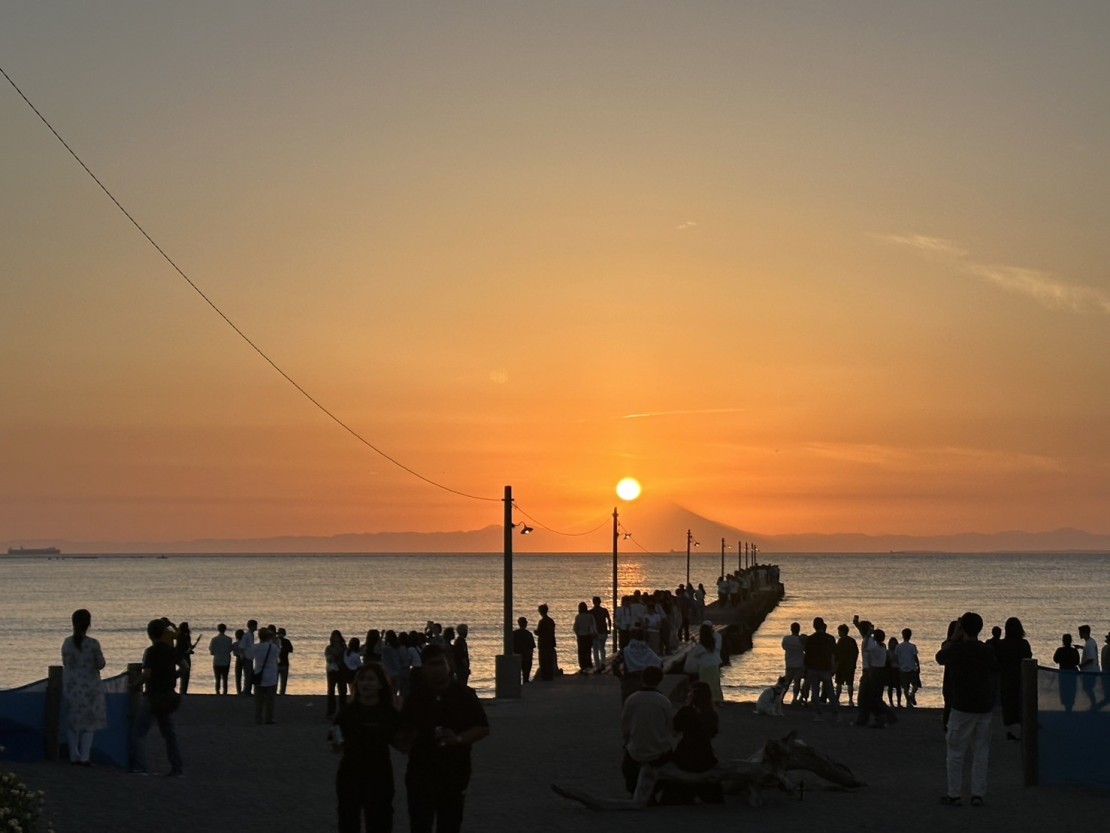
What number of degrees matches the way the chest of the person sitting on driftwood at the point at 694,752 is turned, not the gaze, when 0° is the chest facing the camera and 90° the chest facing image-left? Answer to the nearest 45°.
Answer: approximately 180°

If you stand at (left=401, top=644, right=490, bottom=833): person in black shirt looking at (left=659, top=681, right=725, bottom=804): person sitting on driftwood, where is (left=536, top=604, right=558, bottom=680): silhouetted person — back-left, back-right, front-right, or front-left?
front-left

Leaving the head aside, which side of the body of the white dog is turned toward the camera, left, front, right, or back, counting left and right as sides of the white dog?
right

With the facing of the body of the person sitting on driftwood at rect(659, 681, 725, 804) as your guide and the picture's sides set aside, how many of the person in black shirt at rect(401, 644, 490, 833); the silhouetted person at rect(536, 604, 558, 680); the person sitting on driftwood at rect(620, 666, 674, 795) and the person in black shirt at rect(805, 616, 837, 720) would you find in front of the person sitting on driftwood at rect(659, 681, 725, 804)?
2

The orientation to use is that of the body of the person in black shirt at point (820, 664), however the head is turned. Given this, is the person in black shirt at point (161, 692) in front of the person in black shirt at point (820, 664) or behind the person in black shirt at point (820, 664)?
behind

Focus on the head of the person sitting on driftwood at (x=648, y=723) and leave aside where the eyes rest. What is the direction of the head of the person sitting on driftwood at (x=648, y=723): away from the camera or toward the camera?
away from the camera

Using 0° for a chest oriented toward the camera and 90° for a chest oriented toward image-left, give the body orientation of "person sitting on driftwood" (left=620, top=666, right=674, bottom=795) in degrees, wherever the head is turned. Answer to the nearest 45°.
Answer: approximately 180°

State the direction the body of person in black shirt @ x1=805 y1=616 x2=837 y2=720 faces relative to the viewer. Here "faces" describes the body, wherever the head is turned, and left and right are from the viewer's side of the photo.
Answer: facing away from the viewer

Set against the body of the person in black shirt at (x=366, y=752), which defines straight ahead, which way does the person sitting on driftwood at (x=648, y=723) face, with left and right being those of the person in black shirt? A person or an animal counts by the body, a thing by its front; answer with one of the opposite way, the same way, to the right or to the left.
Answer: the opposite way

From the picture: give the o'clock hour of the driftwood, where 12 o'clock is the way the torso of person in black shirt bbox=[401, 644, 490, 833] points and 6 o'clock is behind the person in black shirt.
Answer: The driftwood is roughly at 7 o'clock from the person in black shirt.

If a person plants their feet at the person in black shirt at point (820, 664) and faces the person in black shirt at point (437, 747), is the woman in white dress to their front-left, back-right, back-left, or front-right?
front-right

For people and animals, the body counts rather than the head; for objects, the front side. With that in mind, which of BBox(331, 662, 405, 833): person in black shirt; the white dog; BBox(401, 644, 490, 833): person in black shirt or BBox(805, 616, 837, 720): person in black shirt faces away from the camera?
BBox(805, 616, 837, 720): person in black shirt

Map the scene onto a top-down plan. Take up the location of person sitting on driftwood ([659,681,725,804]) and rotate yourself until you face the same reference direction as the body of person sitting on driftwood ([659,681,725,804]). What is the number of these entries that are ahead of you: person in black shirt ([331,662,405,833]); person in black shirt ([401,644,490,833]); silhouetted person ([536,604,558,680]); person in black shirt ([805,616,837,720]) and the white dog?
3

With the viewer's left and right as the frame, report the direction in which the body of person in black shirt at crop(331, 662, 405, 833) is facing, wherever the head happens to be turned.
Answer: facing the viewer

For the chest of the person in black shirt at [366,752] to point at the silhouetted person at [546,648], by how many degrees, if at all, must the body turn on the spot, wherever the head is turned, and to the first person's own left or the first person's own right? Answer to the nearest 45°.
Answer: approximately 180°
